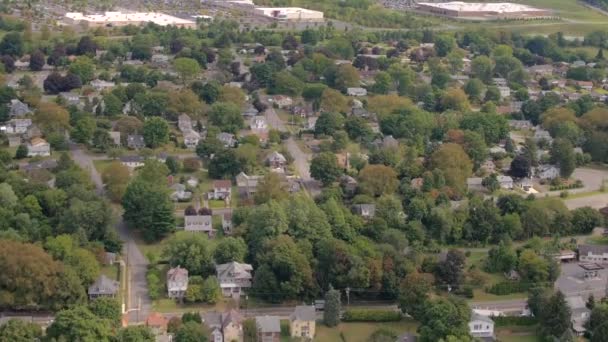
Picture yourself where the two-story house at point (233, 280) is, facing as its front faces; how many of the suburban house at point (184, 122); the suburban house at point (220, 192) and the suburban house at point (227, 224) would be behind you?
3

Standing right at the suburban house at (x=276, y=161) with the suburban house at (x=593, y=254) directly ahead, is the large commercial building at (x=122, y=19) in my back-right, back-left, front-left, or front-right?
back-left

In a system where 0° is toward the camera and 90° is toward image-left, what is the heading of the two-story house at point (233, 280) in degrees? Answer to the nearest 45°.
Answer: approximately 0°

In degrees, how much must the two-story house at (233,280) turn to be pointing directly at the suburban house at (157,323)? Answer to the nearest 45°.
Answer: approximately 45° to its right

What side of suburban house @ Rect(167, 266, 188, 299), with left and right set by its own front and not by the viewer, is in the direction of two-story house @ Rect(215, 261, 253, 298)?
left

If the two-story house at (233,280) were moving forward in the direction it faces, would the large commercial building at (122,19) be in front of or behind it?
behind

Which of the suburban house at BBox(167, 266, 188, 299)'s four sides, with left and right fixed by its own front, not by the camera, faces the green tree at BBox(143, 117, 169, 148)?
back

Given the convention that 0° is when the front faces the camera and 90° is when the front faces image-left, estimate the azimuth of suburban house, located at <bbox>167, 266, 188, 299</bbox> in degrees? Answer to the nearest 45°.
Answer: approximately 0°

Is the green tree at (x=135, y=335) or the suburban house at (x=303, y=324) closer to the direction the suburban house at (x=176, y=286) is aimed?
the green tree

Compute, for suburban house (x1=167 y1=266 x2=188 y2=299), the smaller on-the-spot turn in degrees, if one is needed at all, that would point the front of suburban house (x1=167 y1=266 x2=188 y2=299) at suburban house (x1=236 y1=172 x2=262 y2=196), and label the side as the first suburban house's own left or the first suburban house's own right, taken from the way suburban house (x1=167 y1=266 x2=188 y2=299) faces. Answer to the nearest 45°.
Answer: approximately 180°

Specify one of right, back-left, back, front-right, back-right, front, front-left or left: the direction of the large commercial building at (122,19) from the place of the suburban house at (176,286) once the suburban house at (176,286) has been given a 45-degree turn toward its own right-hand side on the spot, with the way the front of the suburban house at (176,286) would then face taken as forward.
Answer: back-right

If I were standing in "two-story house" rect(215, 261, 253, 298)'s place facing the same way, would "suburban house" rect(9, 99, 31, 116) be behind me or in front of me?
behind

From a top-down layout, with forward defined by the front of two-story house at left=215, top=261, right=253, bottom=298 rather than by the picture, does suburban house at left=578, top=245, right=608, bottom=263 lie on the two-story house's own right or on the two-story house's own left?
on the two-story house's own left

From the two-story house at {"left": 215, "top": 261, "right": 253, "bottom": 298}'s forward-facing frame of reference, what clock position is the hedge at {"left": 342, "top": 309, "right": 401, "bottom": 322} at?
The hedge is roughly at 10 o'clock from the two-story house.

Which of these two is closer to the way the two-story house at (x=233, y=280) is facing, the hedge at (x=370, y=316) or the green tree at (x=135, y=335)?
the green tree

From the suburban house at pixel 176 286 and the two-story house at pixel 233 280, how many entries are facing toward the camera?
2

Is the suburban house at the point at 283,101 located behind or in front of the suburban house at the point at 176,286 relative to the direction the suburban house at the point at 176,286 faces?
behind
